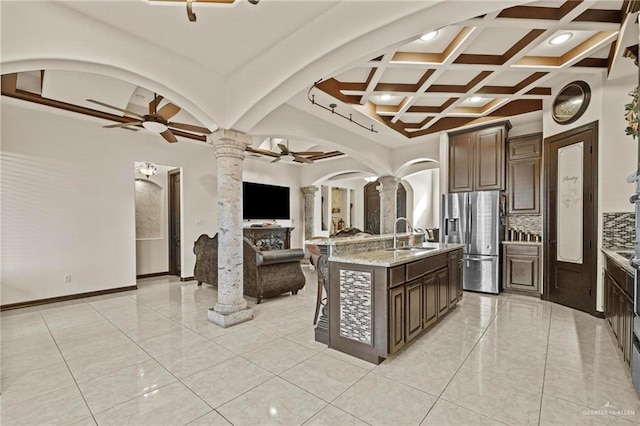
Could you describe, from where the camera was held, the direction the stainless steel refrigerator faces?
facing the viewer

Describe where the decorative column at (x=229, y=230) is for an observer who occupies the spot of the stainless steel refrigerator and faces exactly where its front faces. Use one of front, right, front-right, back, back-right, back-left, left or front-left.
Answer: front-right

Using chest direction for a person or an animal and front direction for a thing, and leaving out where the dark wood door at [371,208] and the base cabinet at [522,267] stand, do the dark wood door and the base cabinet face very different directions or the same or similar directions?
same or similar directions

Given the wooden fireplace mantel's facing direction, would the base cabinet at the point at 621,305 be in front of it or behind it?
in front

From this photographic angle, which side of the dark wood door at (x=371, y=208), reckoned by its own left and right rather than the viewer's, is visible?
front

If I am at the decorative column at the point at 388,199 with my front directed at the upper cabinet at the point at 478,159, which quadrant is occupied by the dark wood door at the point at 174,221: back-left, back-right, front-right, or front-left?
back-right

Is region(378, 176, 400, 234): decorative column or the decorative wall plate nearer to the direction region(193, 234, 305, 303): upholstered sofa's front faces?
the decorative column

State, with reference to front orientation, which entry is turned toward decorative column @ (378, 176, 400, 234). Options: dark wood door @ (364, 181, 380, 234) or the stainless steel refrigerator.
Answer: the dark wood door

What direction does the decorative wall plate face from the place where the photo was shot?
facing the viewer and to the left of the viewer

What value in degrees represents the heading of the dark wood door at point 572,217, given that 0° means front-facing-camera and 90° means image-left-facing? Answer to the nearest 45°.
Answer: approximately 45°

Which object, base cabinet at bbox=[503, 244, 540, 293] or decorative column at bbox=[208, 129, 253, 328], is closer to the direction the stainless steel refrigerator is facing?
the decorative column

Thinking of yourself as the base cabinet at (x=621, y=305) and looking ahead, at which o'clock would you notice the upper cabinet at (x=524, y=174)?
The upper cabinet is roughly at 2 o'clock from the base cabinet.

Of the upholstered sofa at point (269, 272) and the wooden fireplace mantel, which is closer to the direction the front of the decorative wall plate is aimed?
the upholstered sofa

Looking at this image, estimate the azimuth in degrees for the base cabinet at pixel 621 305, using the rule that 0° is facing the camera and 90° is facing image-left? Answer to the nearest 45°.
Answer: approximately 90°

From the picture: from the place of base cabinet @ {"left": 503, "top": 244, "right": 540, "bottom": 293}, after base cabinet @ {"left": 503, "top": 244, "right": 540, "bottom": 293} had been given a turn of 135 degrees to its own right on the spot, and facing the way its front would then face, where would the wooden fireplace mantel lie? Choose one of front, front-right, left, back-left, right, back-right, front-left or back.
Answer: front-left

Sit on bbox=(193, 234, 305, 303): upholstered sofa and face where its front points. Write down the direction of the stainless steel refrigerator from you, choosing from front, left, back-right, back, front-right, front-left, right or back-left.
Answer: front-right

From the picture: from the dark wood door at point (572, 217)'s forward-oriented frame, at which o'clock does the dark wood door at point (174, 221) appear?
the dark wood door at point (174, 221) is roughly at 1 o'clock from the dark wood door at point (572, 217).

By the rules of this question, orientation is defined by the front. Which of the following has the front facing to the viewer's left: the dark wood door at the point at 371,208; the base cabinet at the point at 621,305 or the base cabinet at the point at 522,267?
the base cabinet at the point at 621,305

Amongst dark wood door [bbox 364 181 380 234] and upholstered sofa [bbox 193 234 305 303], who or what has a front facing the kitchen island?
the dark wood door

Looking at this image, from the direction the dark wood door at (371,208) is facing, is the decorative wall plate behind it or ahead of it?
ahead

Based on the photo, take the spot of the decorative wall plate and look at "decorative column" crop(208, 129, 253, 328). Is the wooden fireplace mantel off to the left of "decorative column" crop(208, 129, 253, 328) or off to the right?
right

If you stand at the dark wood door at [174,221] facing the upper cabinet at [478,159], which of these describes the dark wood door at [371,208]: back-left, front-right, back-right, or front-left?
front-left

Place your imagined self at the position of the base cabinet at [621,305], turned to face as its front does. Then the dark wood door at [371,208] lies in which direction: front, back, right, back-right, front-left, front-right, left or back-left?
front-right
